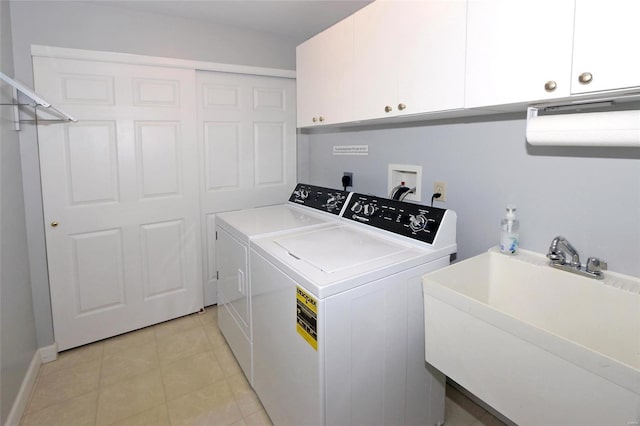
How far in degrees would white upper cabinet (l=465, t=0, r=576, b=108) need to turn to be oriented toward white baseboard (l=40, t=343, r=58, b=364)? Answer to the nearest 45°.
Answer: approximately 45° to its right

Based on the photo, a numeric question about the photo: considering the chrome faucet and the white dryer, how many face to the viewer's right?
0

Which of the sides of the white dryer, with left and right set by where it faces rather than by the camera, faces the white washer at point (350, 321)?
left

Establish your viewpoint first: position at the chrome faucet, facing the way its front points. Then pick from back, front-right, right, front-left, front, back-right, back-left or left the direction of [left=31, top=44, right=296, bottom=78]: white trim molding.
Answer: front-right

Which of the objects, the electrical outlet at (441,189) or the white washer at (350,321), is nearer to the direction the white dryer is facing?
the white washer

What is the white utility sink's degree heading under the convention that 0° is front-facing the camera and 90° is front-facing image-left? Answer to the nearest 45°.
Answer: approximately 45°

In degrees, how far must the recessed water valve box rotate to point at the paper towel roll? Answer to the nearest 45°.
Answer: approximately 90° to its left

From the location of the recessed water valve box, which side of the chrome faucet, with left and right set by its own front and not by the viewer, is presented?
right

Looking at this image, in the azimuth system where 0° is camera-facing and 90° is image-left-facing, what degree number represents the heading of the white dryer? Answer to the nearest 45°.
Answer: approximately 45°

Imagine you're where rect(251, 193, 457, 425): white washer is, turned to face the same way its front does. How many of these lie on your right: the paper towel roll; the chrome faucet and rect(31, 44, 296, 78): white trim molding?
1
